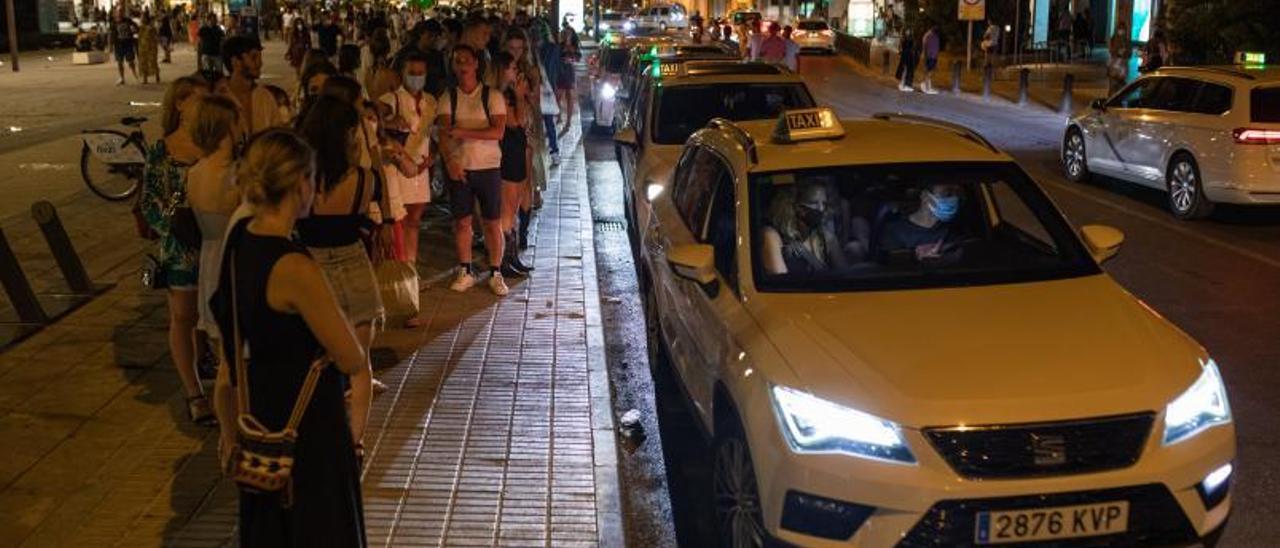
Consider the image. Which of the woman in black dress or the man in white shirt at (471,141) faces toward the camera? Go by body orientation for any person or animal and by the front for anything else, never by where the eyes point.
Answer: the man in white shirt

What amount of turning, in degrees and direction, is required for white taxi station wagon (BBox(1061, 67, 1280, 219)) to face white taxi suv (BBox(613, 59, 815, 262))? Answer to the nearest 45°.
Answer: approximately 90° to its left

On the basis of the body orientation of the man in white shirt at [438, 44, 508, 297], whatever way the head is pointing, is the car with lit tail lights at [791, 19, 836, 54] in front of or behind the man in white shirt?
behind

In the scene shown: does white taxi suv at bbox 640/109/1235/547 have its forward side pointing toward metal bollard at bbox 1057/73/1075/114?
no

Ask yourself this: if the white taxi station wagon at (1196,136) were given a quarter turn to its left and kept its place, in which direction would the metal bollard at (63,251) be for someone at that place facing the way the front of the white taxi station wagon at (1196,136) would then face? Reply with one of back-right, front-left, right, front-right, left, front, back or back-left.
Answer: front

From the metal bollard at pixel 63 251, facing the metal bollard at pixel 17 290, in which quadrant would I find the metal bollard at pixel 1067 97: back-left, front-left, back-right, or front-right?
back-left

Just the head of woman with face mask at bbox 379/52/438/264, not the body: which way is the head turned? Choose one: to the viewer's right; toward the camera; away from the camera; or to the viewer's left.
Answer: toward the camera

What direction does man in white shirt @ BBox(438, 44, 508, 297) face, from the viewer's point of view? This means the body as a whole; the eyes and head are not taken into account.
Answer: toward the camera

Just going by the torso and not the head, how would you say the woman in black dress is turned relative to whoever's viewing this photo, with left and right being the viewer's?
facing away from the viewer and to the right of the viewer

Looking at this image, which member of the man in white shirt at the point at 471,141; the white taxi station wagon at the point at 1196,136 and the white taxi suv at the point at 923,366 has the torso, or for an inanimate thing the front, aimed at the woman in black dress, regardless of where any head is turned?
the man in white shirt

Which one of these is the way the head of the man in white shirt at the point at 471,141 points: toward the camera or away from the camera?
toward the camera

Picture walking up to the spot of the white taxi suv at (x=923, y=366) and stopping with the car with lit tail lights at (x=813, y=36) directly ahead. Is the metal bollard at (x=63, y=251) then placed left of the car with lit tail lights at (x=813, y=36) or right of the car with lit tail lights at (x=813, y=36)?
left

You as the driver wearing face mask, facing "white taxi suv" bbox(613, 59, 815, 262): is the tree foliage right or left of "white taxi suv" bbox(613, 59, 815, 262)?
right

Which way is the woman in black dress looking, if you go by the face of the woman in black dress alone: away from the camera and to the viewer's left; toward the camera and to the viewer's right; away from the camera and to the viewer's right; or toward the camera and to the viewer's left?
away from the camera and to the viewer's right

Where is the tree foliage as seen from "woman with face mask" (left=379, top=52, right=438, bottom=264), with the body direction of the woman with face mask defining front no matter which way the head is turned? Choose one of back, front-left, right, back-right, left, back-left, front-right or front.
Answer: back-left

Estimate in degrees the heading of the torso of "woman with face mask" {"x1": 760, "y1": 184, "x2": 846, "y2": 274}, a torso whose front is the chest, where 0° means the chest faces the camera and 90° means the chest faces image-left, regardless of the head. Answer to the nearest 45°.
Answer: approximately 315°

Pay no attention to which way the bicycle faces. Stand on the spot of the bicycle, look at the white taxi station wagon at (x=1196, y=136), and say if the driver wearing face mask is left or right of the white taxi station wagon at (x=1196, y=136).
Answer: right
